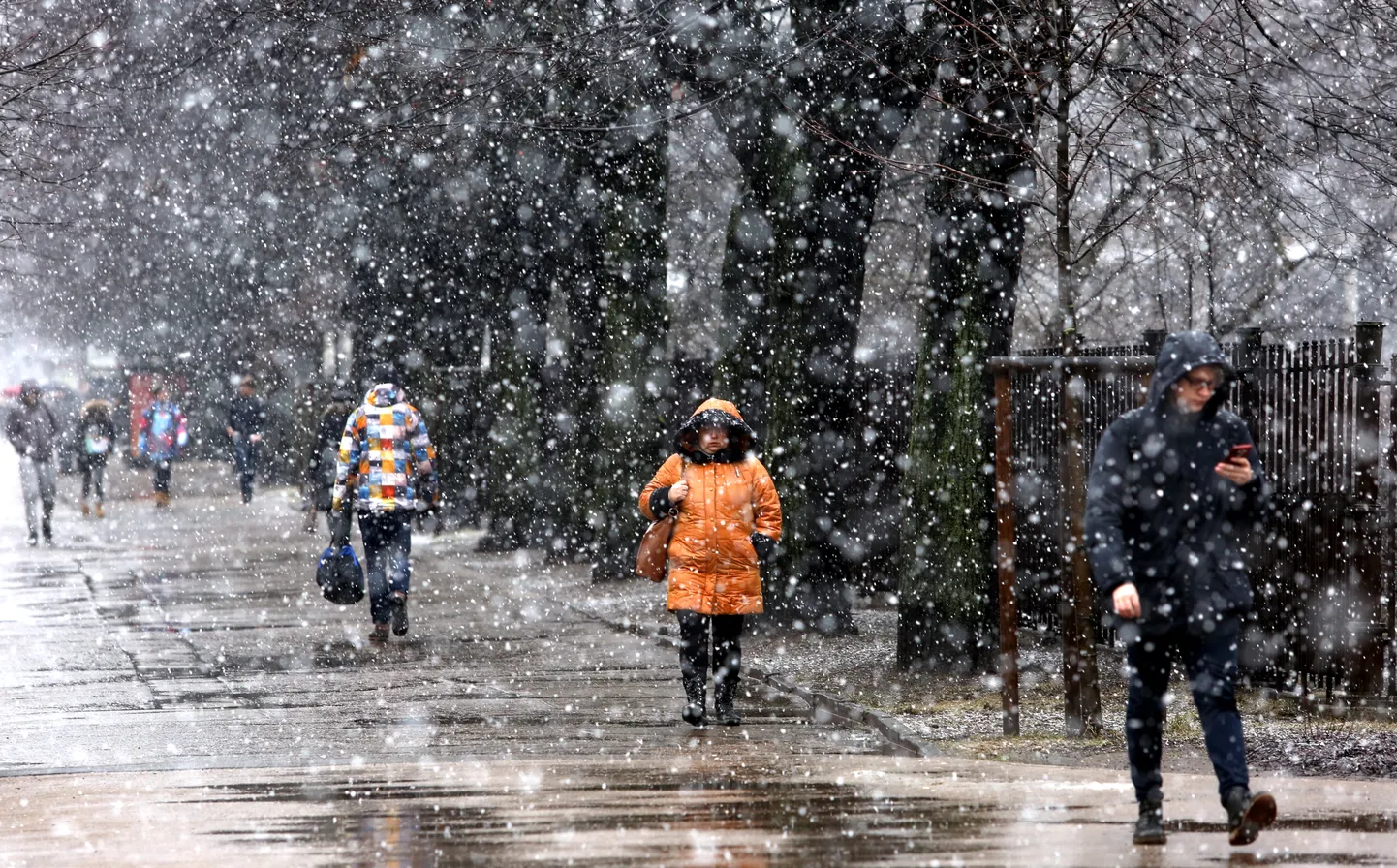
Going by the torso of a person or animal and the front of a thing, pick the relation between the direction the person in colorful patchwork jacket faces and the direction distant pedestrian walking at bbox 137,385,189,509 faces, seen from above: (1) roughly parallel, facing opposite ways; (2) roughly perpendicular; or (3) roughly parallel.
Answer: roughly parallel, facing opposite ways

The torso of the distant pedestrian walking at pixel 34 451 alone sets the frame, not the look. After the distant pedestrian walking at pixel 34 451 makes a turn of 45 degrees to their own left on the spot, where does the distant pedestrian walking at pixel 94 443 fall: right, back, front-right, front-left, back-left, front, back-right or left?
back-left

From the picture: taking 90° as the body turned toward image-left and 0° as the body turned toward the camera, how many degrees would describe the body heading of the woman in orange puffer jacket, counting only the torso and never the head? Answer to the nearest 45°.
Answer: approximately 0°

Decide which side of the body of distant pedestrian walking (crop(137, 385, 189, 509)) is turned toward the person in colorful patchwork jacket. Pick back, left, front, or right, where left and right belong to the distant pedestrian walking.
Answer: front

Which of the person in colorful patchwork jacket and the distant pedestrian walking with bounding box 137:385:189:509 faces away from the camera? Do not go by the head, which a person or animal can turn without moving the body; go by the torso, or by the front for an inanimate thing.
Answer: the person in colorful patchwork jacket

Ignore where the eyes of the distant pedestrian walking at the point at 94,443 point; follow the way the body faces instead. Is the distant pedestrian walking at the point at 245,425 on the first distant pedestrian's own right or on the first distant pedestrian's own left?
on the first distant pedestrian's own left

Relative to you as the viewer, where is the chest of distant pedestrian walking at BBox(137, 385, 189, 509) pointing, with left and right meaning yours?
facing the viewer

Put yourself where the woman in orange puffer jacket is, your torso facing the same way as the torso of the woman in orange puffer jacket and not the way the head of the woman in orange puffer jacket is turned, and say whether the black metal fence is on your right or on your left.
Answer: on your left

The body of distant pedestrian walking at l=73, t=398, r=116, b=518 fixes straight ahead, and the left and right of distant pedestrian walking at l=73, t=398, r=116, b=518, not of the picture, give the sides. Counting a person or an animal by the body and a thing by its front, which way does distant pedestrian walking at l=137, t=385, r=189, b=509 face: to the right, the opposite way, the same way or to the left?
the same way

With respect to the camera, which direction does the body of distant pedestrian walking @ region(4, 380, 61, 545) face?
toward the camera

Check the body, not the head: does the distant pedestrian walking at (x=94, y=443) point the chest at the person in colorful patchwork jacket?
yes

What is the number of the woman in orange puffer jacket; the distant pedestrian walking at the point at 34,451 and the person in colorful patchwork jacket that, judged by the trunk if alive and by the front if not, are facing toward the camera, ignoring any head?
2

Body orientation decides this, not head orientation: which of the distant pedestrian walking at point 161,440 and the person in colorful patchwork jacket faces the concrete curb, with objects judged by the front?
the distant pedestrian walking

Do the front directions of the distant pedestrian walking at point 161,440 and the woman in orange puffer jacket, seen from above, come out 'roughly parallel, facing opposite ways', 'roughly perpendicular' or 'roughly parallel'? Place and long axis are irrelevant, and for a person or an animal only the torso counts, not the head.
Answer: roughly parallel

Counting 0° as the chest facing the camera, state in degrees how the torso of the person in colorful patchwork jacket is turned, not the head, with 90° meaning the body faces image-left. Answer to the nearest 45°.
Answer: approximately 180°

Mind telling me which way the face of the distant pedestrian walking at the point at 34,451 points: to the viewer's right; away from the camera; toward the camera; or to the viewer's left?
toward the camera

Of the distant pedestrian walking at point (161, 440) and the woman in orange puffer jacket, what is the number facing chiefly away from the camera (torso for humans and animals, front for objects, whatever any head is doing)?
0
